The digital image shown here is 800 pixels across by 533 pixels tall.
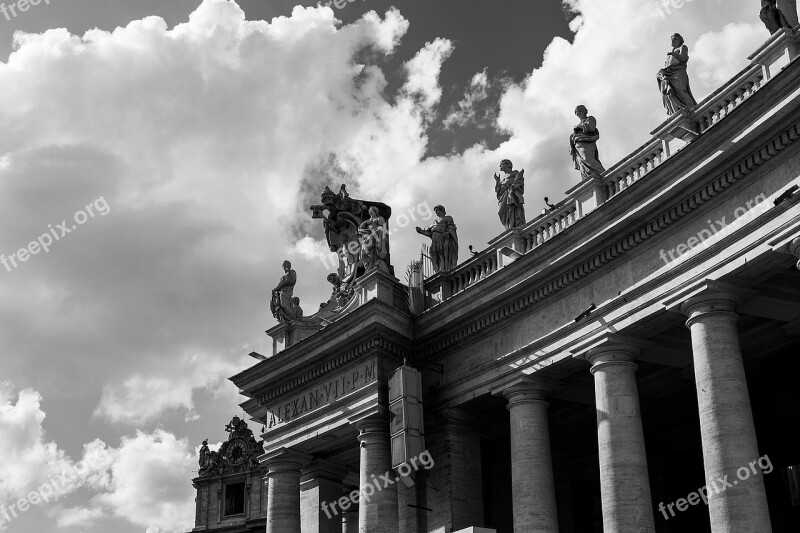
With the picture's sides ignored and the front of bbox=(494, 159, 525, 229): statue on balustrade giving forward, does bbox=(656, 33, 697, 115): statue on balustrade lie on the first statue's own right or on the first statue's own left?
on the first statue's own left

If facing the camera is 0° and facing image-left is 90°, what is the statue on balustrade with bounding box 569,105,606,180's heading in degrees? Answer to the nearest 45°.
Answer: approximately 45°

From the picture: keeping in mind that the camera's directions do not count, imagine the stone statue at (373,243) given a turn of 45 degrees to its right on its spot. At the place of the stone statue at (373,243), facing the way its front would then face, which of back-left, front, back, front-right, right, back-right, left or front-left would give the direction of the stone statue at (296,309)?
front-right

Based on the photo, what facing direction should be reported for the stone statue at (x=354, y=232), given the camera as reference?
facing the viewer and to the left of the viewer

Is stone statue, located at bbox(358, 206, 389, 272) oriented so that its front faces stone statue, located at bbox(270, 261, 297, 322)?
no

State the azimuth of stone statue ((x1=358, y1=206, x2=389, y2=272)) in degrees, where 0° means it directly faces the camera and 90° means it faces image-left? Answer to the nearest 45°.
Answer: approximately 45°

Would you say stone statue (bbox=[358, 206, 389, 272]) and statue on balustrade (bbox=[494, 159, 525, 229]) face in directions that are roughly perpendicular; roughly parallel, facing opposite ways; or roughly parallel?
roughly parallel

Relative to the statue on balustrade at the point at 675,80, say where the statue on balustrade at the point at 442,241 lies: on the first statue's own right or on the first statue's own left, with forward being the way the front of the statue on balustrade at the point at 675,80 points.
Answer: on the first statue's own right

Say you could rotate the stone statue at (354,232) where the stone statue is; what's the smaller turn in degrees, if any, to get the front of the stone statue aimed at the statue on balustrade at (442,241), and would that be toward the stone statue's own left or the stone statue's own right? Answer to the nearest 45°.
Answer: approximately 90° to the stone statue's own left

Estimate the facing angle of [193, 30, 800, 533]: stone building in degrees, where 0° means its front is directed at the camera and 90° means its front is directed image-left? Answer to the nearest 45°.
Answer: approximately 45°

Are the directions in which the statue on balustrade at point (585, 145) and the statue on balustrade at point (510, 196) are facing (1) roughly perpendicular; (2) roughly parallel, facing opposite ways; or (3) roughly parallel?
roughly parallel

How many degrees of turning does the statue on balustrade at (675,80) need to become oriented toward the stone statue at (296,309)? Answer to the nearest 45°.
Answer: approximately 90° to its right

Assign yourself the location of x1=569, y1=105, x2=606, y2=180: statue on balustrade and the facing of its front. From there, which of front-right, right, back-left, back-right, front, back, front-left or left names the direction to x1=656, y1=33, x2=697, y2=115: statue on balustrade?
left

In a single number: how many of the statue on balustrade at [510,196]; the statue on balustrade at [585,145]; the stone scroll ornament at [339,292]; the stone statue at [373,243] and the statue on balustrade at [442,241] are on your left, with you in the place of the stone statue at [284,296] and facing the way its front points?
5

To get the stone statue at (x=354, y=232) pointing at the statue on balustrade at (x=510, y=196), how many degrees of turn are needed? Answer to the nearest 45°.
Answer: approximately 90° to its left

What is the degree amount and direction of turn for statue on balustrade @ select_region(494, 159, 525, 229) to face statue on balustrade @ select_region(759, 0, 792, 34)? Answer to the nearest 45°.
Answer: approximately 90° to its left

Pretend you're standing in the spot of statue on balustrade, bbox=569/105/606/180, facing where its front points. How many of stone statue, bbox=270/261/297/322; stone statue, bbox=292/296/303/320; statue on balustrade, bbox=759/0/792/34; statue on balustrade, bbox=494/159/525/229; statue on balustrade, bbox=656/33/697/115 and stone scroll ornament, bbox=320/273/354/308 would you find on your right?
4

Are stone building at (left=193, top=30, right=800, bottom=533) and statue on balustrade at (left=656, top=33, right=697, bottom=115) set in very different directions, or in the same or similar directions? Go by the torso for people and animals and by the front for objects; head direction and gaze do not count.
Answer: same or similar directions

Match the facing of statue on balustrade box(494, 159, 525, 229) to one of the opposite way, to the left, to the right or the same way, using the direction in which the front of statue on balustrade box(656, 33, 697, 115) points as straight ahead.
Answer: the same way

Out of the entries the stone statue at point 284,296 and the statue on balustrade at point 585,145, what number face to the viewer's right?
0
